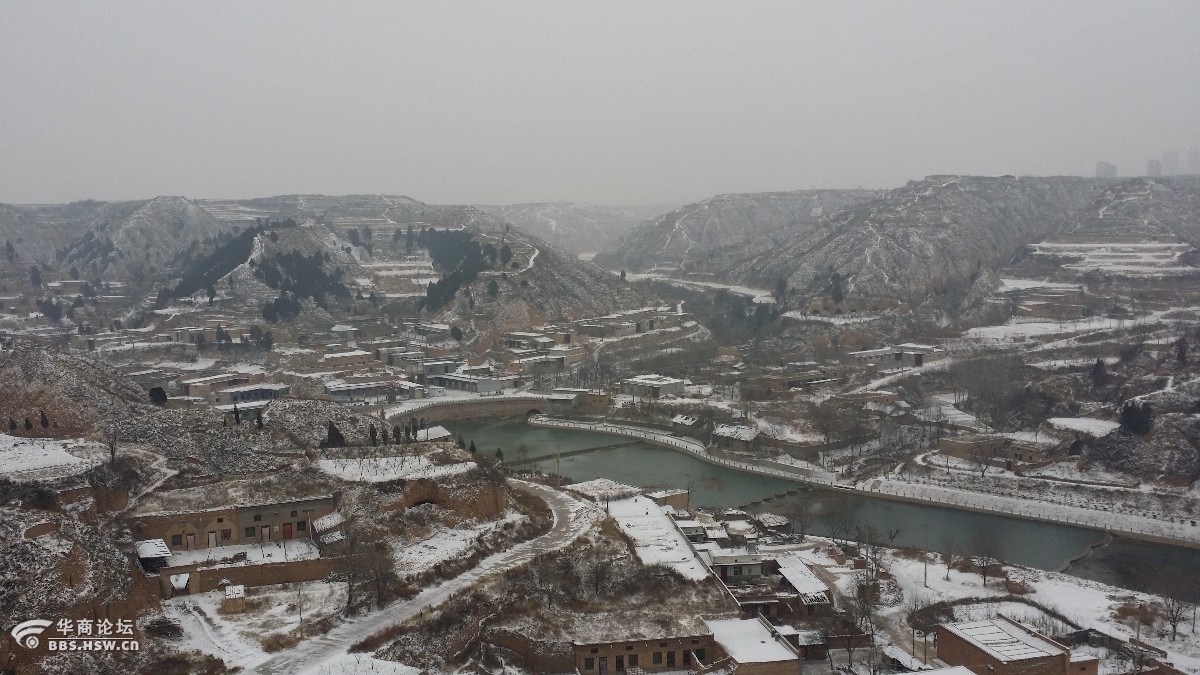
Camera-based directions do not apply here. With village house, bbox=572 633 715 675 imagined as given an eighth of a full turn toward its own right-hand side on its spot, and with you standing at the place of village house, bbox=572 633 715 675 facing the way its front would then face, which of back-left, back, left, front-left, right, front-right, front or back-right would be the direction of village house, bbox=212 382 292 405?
right

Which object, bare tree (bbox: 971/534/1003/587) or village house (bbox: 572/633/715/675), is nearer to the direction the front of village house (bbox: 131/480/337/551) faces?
the village house

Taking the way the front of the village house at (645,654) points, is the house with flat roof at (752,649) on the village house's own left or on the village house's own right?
on the village house's own left

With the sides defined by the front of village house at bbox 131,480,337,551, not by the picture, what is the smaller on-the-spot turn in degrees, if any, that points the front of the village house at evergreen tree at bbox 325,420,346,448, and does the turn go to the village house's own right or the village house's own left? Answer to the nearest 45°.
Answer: approximately 135° to the village house's own left

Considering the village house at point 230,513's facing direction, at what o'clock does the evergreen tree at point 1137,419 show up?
The evergreen tree is roughly at 9 o'clock from the village house.

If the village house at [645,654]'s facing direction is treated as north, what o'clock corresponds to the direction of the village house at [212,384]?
the village house at [212,384] is roughly at 5 o'clock from the village house at [645,654].

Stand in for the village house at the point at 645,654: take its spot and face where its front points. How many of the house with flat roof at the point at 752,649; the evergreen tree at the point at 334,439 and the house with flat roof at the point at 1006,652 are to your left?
2

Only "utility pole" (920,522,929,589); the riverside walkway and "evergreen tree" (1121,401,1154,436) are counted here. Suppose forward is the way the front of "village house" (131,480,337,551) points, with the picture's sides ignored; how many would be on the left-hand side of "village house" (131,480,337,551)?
3

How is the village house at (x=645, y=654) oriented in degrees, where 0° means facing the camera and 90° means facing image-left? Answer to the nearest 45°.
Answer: approximately 0°

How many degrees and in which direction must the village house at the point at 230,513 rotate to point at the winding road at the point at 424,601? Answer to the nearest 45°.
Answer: approximately 45° to its left

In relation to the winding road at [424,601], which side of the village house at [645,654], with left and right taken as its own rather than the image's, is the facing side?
right

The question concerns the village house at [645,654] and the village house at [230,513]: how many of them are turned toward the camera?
2

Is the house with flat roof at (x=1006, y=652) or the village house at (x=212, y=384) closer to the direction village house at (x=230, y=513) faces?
the house with flat roof
